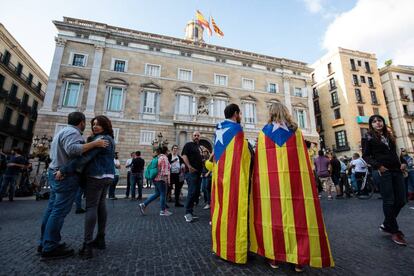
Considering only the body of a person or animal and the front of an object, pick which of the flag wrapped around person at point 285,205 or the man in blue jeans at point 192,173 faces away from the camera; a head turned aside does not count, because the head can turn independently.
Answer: the flag wrapped around person

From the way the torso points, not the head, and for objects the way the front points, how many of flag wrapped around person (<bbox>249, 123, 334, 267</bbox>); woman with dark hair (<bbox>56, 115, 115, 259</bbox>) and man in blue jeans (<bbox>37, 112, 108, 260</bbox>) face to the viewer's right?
1

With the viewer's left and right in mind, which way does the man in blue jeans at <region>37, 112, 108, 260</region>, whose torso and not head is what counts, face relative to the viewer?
facing to the right of the viewer

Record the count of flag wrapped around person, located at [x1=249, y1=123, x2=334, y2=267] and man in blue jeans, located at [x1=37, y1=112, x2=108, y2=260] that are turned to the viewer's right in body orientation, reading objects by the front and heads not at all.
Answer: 1

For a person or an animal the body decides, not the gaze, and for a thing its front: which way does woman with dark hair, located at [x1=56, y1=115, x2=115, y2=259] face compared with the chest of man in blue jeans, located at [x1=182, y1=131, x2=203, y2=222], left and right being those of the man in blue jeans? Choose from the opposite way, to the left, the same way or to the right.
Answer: to the right

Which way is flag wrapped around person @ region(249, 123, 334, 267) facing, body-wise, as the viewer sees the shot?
away from the camera

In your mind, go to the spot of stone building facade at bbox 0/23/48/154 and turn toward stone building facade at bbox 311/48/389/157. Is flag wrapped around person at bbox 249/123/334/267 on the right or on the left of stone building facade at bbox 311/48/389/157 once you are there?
right

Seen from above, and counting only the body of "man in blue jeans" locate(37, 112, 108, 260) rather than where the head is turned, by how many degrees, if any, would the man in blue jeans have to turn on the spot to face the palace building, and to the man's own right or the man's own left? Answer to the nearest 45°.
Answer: approximately 90° to the man's own left

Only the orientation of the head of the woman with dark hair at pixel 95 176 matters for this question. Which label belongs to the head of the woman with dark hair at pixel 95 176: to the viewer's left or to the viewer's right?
to the viewer's left

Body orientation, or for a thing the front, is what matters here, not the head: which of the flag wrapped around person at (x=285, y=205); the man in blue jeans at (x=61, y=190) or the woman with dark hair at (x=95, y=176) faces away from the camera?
the flag wrapped around person

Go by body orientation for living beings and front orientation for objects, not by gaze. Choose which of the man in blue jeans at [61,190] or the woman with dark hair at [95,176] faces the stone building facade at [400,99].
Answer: the man in blue jeans
